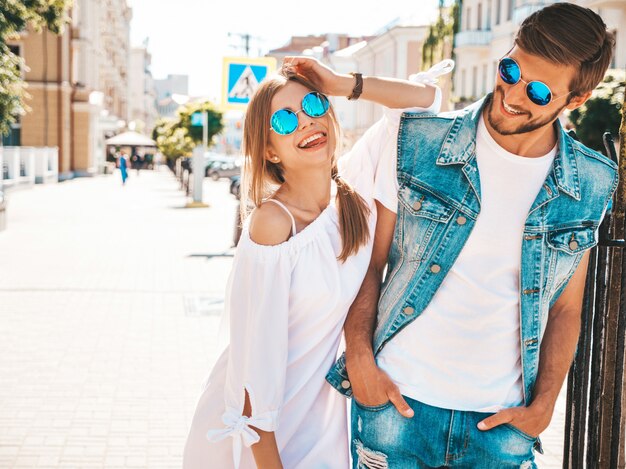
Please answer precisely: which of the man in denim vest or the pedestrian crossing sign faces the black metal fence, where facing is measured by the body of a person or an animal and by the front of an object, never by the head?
the pedestrian crossing sign

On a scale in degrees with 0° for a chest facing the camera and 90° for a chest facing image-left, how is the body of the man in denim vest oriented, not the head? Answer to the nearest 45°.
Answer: approximately 0°

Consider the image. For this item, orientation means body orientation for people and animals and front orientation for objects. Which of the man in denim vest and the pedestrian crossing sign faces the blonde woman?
the pedestrian crossing sign

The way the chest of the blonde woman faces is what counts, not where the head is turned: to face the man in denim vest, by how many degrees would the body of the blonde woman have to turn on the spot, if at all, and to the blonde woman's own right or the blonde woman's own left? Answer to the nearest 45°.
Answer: approximately 45° to the blonde woman's own left

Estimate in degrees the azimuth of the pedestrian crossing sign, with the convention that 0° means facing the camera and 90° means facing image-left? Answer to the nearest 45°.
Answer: approximately 0°

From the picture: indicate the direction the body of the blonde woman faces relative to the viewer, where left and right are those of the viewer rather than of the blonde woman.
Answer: facing the viewer and to the right of the viewer

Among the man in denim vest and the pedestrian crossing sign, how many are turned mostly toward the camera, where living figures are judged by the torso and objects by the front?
2

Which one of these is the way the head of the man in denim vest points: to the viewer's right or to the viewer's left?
to the viewer's left

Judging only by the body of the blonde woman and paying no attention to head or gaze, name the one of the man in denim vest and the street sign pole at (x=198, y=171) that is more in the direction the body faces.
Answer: the man in denim vest

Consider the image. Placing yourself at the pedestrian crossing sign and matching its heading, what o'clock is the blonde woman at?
The blonde woman is roughly at 12 o'clock from the pedestrian crossing sign.

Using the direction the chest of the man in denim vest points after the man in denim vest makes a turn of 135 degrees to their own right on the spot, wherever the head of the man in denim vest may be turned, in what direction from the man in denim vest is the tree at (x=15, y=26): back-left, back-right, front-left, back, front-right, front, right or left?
front

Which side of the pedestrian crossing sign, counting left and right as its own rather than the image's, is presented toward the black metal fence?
front

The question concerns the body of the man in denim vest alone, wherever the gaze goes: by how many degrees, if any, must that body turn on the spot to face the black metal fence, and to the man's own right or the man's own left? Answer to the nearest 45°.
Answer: approximately 135° to the man's own left

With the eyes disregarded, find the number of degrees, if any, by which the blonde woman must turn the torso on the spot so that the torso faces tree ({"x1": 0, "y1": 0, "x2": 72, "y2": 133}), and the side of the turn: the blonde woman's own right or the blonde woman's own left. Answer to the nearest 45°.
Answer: approximately 180°
